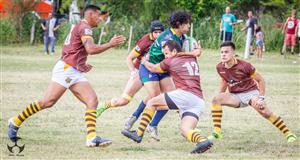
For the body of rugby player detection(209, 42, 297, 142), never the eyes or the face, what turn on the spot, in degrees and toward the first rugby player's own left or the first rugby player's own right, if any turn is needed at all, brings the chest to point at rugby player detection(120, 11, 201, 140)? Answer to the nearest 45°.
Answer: approximately 45° to the first rugby player's own right

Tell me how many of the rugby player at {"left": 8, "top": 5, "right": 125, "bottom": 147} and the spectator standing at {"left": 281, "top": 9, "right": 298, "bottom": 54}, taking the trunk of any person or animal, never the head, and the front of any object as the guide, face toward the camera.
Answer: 1

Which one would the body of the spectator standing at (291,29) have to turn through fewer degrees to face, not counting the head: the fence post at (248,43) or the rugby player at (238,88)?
the rugby player

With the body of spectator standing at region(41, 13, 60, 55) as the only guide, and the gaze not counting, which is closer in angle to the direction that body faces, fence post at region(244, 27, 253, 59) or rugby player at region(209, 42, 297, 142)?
the rugby player

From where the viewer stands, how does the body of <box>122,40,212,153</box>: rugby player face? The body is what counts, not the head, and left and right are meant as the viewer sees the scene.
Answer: facing away from the viewer and to the left of the viewer

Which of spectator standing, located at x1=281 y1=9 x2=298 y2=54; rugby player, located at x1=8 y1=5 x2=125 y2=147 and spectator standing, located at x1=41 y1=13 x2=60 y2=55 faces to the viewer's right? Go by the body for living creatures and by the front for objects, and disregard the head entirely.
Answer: the rugby player

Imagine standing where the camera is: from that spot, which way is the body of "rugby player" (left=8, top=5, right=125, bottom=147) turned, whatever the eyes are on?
to the viewer's right

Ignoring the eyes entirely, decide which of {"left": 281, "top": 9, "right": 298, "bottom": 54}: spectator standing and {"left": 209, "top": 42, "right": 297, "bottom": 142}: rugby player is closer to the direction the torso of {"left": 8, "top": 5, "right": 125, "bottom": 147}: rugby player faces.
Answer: the rugby player

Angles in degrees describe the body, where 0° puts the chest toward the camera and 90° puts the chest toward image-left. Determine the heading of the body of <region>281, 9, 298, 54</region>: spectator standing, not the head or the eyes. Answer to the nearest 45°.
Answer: approximately 0°

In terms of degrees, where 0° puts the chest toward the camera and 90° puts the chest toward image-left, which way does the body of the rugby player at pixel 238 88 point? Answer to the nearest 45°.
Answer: approximately 45°

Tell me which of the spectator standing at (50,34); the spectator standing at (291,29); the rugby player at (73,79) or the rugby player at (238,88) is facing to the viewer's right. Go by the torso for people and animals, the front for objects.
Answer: the rugby player at (73,79)
